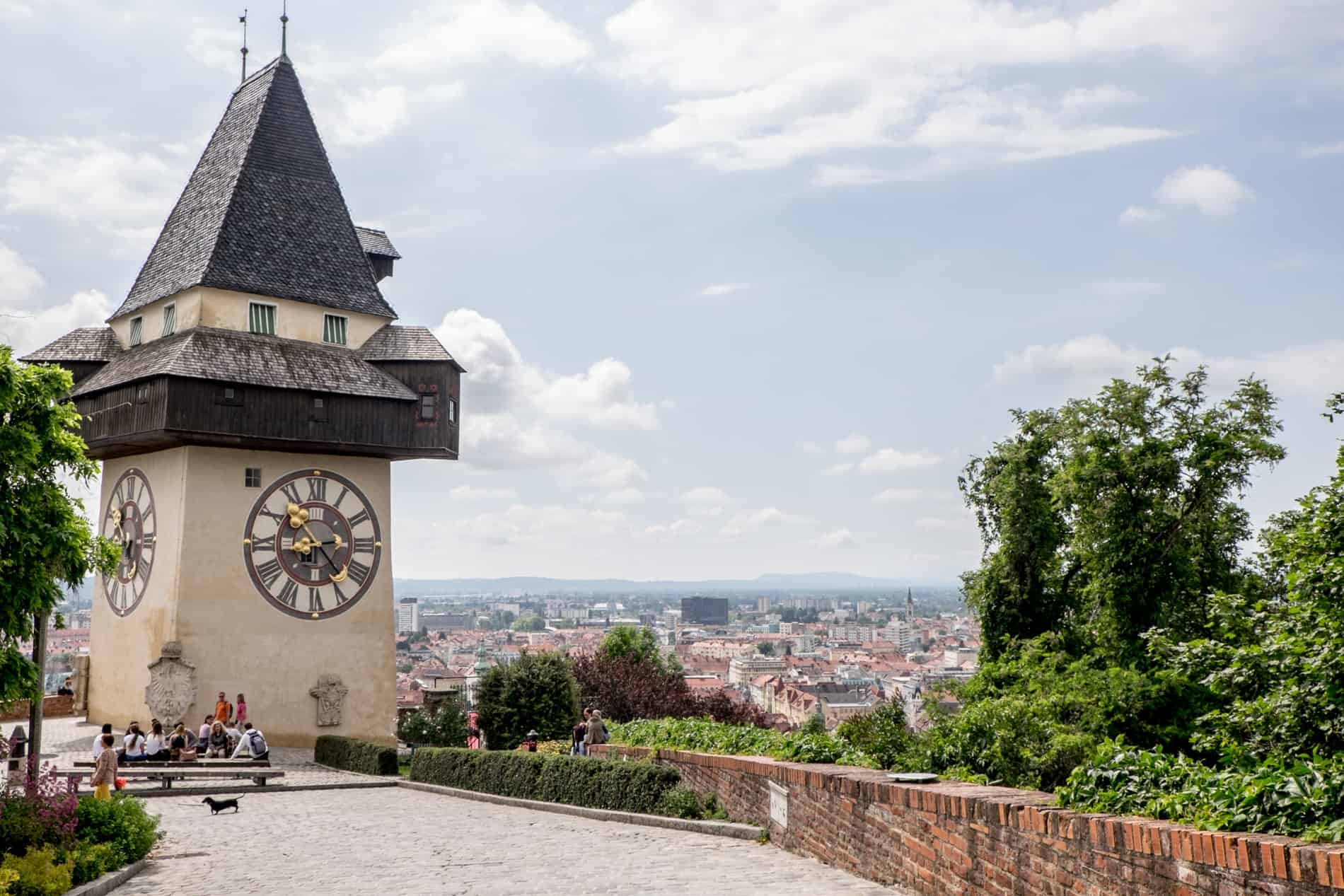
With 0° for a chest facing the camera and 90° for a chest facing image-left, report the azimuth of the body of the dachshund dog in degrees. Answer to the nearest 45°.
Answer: approximately 90°

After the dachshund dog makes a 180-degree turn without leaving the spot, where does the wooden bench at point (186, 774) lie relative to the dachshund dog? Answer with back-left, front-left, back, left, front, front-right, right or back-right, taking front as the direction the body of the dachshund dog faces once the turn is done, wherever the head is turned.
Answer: left
